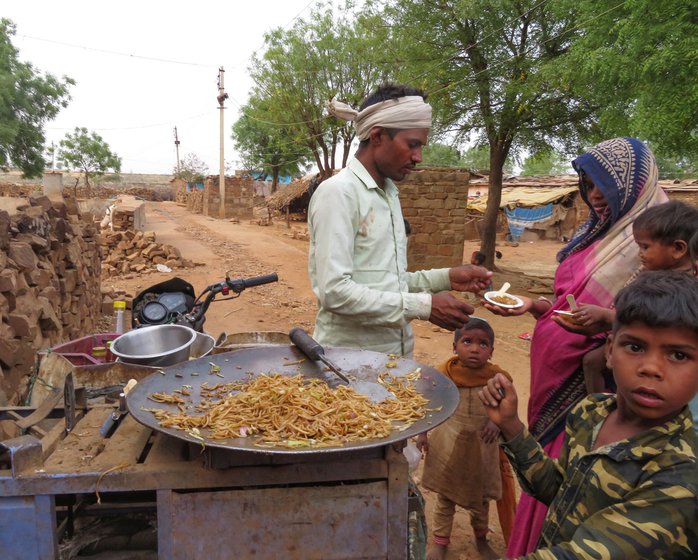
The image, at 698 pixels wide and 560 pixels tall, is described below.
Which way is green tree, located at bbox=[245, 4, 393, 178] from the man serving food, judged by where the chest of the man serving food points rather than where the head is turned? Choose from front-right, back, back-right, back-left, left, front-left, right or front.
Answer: left

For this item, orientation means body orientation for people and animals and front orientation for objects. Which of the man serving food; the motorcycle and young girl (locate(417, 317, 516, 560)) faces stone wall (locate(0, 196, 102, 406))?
the motorcycle

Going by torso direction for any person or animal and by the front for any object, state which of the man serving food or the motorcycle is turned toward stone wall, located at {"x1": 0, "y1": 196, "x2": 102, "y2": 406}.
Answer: the motorcycle

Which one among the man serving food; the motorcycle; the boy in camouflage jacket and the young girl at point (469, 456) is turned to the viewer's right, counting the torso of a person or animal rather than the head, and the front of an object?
the man serving food

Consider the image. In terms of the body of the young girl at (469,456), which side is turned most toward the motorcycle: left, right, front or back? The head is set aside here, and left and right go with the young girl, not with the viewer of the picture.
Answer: right

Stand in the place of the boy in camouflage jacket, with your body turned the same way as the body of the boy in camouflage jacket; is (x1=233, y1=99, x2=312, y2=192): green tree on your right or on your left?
on your right

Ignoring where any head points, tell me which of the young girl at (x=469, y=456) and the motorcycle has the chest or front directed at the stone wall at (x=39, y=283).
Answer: the motorcycle

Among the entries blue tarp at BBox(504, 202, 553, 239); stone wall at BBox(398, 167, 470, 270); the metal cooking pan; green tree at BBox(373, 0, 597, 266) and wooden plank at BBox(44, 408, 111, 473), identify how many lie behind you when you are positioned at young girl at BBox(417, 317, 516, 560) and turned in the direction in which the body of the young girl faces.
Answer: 3

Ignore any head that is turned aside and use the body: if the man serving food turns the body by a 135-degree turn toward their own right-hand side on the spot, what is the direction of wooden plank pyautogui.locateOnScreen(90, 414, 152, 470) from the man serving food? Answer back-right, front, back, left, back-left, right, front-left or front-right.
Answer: front

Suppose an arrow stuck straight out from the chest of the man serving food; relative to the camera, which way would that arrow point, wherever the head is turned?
to the viewer's right

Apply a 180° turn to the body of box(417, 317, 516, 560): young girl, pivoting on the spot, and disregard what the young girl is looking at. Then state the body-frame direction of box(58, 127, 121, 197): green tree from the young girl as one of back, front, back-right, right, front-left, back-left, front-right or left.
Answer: front-left

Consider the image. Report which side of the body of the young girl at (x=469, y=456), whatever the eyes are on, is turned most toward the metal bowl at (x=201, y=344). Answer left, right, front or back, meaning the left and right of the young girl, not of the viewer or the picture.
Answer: right

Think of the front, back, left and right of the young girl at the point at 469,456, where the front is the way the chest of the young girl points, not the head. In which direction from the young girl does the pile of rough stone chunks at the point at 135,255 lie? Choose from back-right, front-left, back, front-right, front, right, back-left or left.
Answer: back-right
